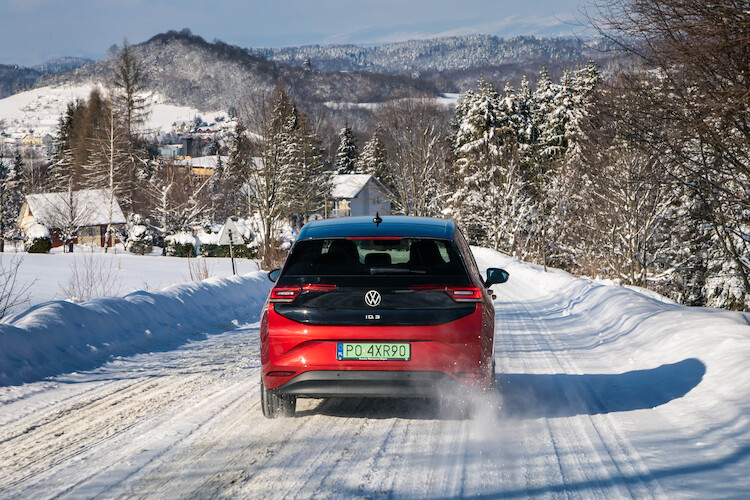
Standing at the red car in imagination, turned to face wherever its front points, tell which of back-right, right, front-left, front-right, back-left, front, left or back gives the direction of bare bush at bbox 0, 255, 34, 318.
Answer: front-left

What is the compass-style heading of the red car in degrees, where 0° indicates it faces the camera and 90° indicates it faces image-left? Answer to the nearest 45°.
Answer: approximately 180°

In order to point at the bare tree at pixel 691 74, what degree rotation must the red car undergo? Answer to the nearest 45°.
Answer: approximately 45° to its right

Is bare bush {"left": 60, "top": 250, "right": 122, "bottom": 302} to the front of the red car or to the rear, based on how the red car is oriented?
to the front

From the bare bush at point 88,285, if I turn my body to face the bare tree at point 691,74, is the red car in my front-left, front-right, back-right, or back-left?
front-right
